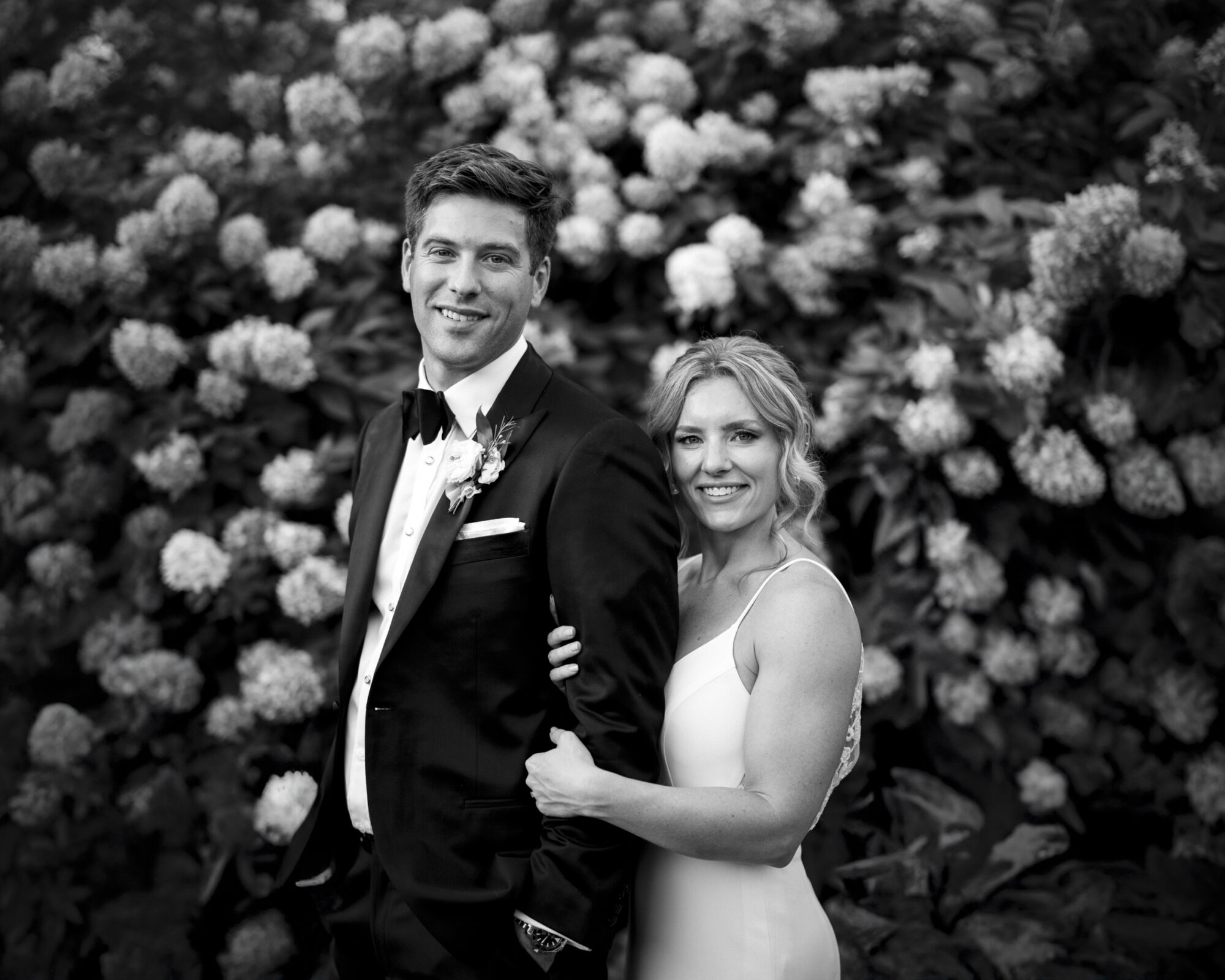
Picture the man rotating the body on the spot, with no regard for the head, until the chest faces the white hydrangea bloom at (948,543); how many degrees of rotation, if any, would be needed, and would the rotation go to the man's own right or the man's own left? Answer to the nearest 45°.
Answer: approximately 180°

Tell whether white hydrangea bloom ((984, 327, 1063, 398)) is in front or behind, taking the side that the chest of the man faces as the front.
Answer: behind

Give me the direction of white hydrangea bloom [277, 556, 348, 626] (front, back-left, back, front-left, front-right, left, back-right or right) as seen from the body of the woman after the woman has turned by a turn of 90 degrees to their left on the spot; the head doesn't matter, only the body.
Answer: back

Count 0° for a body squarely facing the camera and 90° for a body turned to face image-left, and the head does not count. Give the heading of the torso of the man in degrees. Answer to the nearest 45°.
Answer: approximately 45°

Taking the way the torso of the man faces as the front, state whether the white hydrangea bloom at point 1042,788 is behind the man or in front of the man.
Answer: behind

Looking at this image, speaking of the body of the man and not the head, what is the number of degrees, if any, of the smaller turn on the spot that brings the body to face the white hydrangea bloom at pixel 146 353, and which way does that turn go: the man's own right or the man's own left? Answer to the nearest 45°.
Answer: approximately 90° to the man's own right
